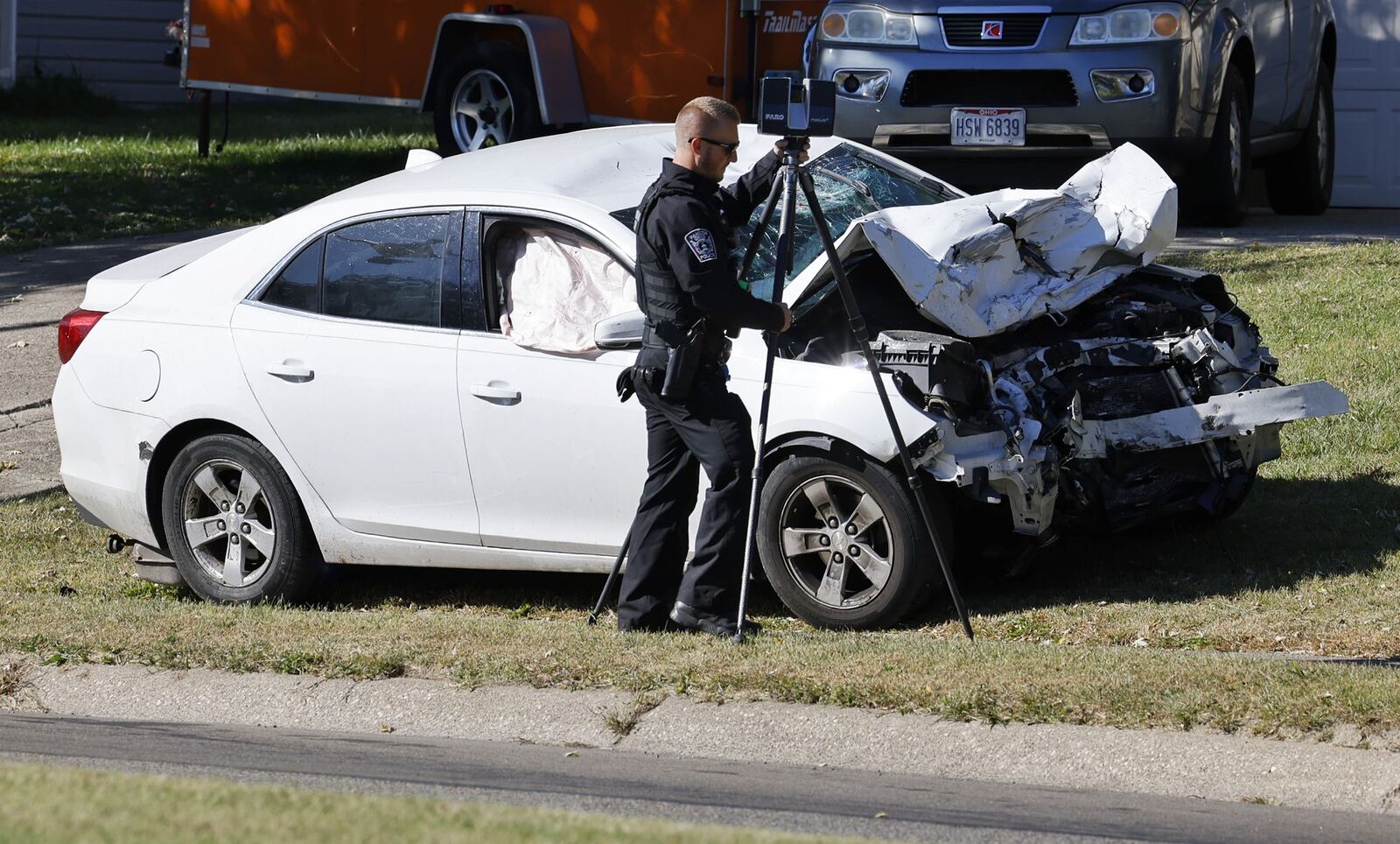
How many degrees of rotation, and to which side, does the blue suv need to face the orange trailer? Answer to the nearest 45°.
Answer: approximately 135° to its right

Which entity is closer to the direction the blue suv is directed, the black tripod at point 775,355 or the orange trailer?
the black tripod

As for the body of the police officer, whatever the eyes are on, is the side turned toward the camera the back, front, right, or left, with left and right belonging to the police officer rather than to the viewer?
right

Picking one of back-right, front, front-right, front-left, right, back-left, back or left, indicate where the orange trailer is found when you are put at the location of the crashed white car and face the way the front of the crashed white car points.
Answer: back-left

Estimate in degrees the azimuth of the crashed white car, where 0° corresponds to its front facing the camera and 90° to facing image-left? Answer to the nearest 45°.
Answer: approximately 315°

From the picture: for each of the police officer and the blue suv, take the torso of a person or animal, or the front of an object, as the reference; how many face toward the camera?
1

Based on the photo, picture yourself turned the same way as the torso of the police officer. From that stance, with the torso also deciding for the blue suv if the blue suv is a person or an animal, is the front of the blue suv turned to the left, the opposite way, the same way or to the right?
to the right

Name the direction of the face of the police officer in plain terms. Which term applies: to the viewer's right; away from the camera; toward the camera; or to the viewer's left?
to the viewer's right
